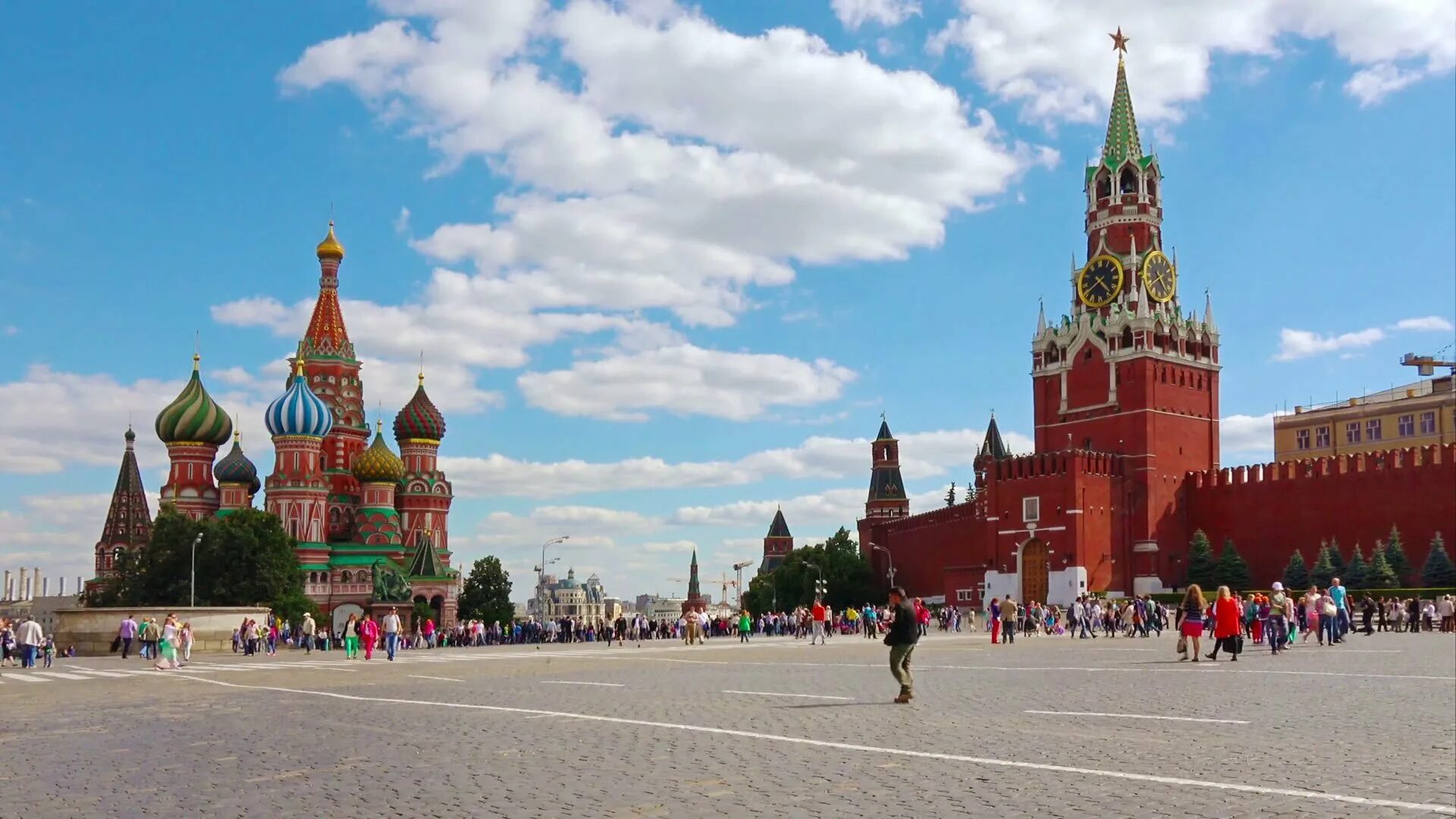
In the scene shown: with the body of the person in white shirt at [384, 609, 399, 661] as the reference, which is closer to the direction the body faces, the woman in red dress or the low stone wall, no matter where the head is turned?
the woman in red dress

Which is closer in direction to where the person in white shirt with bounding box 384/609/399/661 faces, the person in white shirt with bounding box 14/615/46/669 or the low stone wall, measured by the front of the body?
the person in white shirt

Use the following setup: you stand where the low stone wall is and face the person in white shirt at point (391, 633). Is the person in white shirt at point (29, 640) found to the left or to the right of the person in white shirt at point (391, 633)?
right

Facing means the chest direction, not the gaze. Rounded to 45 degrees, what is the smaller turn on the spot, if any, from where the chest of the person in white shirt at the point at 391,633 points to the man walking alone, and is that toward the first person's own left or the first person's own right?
0° — they already face them

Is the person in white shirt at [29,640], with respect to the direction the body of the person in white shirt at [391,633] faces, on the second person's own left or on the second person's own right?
on the second person's own right

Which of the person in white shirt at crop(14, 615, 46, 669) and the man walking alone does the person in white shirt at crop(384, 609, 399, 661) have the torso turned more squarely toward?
the man walking alone

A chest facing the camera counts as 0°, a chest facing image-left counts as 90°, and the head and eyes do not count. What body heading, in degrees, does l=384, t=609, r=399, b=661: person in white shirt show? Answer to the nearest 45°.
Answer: approximately 0°

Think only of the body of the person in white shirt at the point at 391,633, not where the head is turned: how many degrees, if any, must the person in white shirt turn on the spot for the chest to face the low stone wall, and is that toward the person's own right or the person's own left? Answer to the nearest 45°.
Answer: approximately 135° to the person's own right

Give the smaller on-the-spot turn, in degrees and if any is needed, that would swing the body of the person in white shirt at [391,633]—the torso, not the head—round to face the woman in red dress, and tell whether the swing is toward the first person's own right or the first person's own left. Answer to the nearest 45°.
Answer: approximately 45° to the first person's own left
